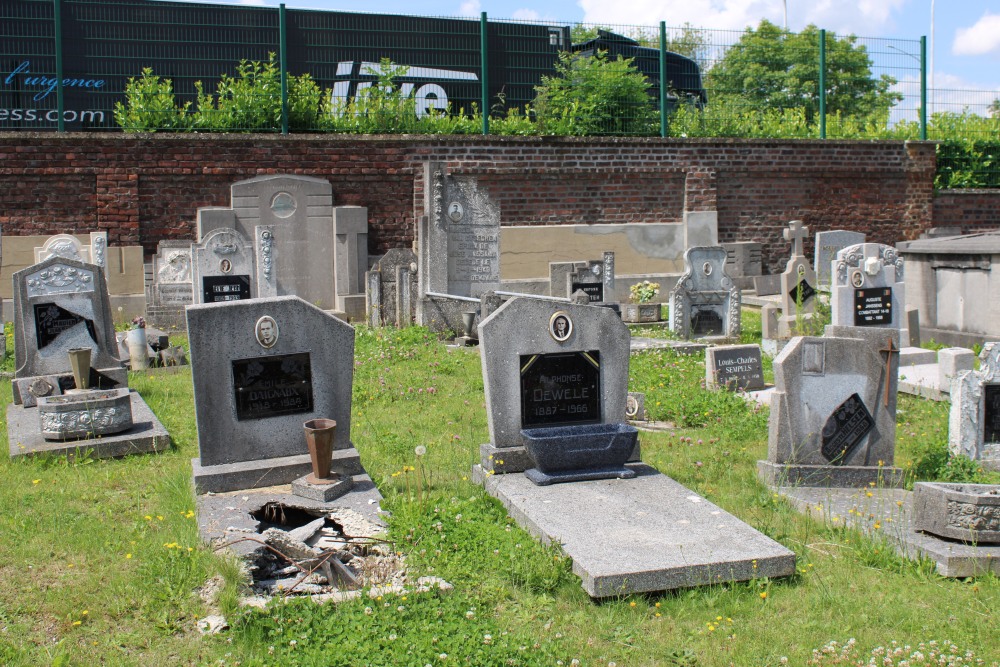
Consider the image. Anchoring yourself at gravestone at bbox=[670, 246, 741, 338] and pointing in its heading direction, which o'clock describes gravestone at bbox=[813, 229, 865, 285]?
gravestone at bbox=[813, 229, 865, 285] is roughly at 7 o'clock from gravestone at bbox=[670, 246, 741, 338].

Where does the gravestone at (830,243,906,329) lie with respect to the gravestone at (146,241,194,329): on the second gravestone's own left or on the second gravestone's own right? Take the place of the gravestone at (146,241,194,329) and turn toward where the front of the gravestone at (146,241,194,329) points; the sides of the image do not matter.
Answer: on the second gravestone's own left

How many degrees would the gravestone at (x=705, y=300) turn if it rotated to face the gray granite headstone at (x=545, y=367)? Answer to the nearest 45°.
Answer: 0° — it already faces it

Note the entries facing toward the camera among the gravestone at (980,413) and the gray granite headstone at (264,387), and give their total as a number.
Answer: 2

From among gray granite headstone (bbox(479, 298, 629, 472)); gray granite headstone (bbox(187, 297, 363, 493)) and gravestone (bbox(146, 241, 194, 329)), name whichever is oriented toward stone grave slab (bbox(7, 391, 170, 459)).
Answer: the gravestone

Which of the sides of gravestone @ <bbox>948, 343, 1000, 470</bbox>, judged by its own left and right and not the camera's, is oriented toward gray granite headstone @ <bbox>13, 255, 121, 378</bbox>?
right

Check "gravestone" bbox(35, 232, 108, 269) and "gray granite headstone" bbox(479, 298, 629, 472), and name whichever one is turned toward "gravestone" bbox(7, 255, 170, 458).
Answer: "gravestone" bbox(35, 232, 108, 269)

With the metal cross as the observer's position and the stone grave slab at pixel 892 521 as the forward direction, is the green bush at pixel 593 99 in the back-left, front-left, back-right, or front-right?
back-right

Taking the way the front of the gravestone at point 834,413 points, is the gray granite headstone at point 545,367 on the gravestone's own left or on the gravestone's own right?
on the gravestone's own right

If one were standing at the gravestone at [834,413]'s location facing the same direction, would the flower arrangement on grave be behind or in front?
behind

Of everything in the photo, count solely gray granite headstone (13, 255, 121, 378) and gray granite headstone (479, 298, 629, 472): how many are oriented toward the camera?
2

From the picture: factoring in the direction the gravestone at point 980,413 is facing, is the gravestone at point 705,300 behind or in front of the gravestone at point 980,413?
behind
